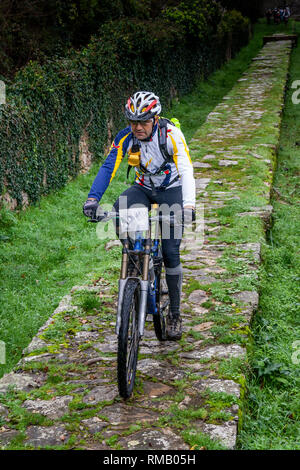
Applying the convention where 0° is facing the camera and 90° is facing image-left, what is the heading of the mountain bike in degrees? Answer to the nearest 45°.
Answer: approximately 0°
